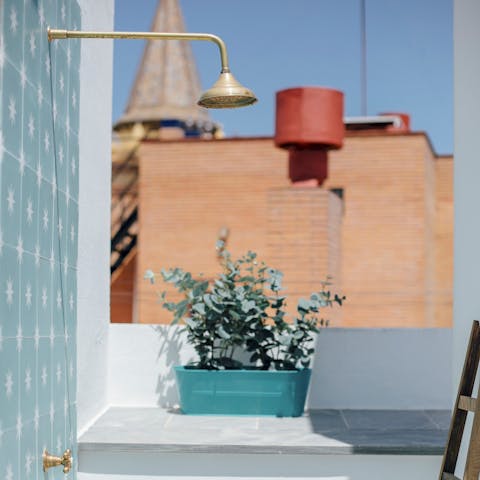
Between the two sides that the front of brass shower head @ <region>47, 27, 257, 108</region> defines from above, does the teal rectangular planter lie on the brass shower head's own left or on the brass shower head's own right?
on the brass shower head's own left
